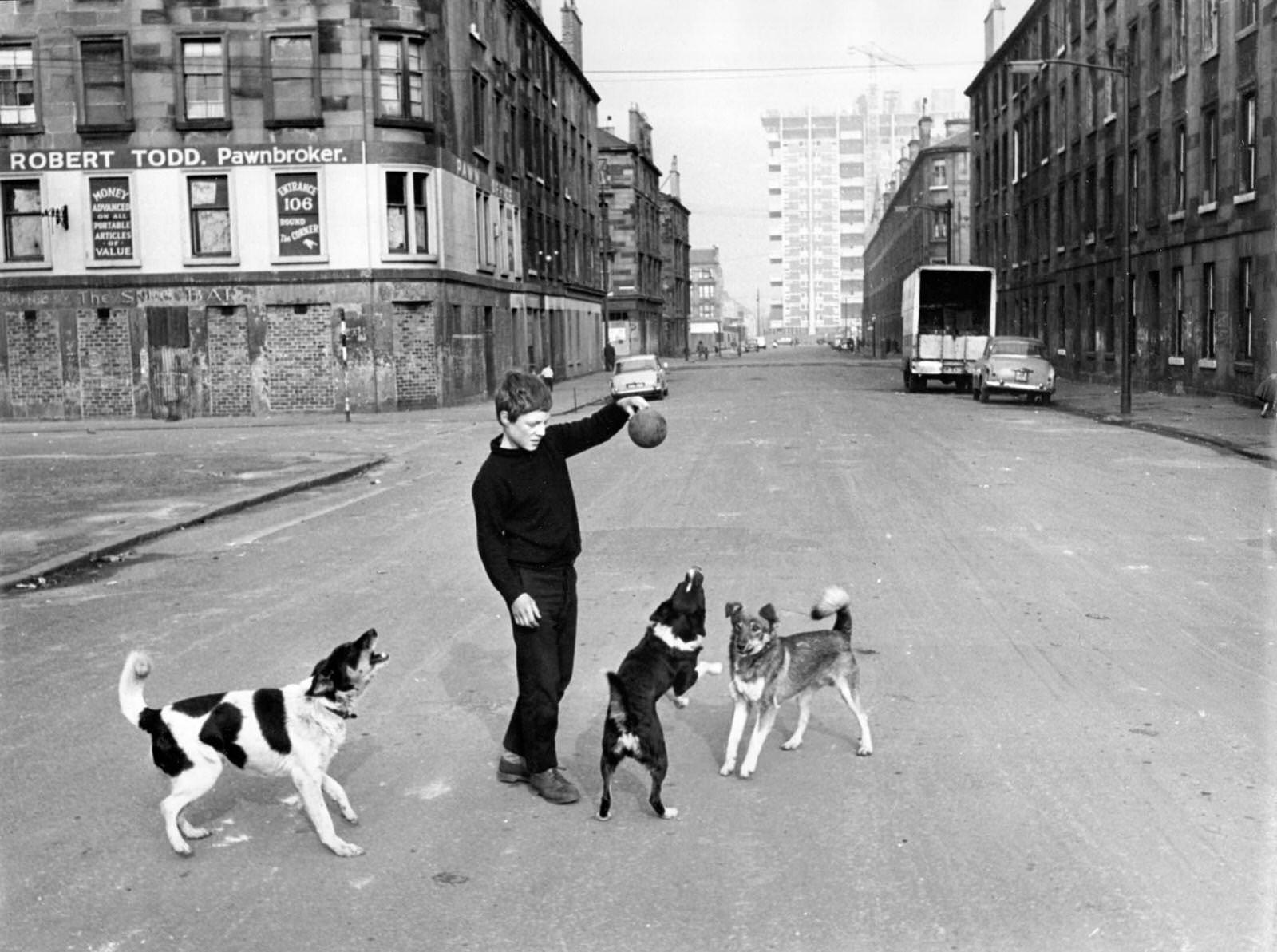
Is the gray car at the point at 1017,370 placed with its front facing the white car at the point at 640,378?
no

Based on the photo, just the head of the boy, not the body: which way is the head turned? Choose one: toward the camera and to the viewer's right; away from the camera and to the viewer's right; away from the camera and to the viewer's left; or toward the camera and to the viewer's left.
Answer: toward the camera and to the viewer's right

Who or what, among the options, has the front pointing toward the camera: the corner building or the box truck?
the corner building

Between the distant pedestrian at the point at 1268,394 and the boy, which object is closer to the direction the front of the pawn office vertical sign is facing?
the boy

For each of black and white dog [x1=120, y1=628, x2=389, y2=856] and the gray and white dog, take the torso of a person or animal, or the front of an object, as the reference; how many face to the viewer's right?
1

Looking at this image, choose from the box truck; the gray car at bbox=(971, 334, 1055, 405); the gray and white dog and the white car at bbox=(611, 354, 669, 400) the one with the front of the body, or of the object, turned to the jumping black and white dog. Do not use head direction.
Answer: the gray and white dog

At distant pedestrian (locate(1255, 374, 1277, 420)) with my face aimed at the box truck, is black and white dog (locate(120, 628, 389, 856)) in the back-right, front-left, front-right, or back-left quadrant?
back-left

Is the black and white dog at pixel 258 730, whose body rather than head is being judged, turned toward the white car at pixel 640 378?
no

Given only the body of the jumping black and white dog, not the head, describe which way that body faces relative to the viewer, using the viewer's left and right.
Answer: facing away from the viewer and to the right of the viewer

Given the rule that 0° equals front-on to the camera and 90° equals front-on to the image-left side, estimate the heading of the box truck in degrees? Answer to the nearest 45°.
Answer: approximately 180°

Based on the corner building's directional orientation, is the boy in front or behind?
in front

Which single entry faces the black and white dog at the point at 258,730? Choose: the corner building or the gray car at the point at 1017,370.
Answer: the corner building

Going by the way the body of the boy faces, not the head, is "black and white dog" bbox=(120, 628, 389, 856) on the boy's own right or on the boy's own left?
on the boy's own right
